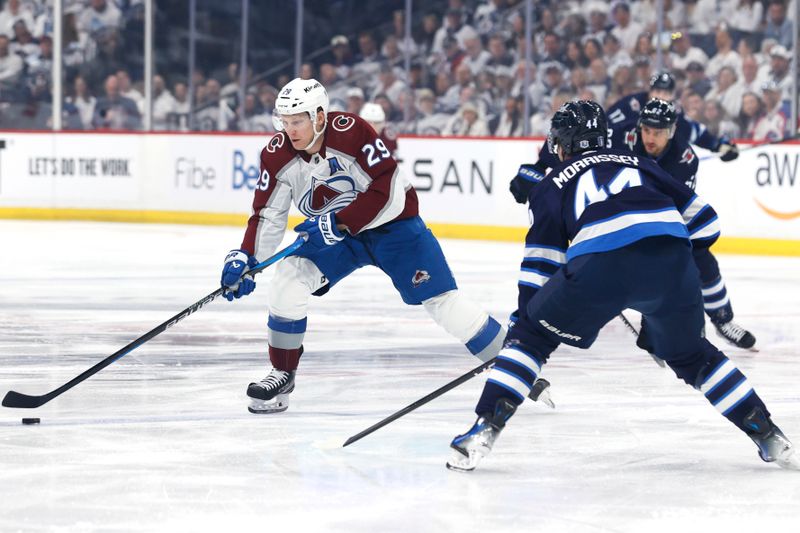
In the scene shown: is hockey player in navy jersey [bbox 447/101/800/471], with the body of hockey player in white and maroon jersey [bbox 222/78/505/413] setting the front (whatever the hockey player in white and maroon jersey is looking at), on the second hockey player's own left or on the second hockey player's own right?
on the second hockey player's own left

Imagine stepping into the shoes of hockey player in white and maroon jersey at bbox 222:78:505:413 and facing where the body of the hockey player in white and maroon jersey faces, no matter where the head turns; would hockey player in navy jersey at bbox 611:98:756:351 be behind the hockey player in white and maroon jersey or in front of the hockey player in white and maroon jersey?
behind

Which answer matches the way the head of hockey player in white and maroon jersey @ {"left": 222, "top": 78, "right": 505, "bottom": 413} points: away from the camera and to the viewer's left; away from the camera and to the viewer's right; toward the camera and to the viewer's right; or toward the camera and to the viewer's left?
toward the camera and to the viewer's left

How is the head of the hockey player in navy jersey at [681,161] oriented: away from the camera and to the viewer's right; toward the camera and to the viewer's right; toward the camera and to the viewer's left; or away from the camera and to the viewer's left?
toward the camera and to the viewer's left

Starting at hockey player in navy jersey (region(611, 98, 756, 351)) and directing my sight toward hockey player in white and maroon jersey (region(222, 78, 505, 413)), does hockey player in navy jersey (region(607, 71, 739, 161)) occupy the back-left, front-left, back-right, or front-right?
back-right

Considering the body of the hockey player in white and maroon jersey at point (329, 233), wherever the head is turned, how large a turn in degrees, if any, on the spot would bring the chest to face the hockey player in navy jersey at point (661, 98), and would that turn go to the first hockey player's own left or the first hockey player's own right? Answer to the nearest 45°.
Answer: approximately 180°

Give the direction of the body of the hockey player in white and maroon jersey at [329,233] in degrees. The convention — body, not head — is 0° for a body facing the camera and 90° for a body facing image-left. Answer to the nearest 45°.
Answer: approximately 45°
